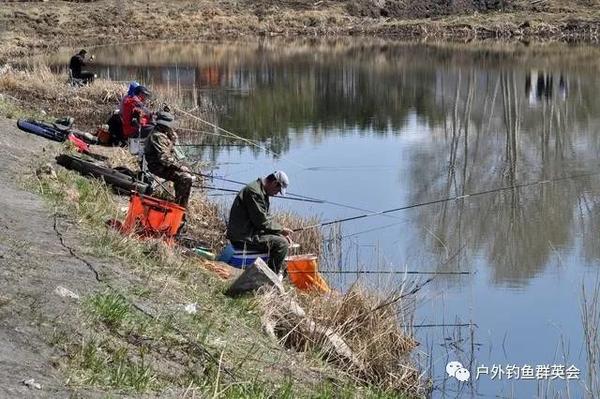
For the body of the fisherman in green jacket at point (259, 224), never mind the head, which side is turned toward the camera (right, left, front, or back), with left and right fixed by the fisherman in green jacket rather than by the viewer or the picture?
right

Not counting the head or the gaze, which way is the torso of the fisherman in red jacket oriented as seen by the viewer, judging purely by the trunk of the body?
to the viewer's right

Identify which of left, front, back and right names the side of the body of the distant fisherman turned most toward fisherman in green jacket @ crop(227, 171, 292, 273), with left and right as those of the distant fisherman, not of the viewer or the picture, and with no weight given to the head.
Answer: right

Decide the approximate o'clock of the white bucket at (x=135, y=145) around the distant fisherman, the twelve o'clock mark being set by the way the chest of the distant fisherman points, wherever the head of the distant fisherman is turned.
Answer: The white bucket is roughly at 3 o'clock from the distant fisherman.

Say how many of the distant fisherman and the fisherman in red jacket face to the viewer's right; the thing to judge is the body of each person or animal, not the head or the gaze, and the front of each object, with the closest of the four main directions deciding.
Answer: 2

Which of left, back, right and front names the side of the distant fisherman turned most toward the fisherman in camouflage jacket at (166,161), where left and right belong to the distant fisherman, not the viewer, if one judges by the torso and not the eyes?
right

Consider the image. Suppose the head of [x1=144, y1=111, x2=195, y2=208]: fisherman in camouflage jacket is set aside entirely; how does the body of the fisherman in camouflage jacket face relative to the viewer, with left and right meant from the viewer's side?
facing to the right of the viewer

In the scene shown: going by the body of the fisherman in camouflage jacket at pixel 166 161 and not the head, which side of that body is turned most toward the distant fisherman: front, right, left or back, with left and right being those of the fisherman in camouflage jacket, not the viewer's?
left

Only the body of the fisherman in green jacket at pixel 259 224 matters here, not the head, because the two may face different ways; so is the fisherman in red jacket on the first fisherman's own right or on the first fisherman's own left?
on the first fisherman's own left

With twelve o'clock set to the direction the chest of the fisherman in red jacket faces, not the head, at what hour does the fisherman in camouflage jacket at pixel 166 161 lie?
The fisherman in camouflage jacket is roughly at 3 o'clock from the fisherman in red jacket.

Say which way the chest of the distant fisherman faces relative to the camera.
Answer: to the viewer's right
